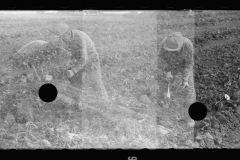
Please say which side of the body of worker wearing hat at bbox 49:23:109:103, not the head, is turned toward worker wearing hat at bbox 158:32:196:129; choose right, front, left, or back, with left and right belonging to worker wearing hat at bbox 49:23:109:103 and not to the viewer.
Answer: back

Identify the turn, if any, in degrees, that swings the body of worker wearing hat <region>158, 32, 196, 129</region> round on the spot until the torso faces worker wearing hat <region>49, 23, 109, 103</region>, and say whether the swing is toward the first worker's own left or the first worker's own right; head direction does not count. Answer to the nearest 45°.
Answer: approximately 45° to the first worker's own right

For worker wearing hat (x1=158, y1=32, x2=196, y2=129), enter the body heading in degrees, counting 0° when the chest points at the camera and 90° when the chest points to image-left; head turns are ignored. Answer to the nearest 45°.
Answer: approximately 45°

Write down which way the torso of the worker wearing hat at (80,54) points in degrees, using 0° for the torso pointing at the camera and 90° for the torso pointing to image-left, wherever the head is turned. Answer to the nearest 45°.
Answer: approximately 90°
